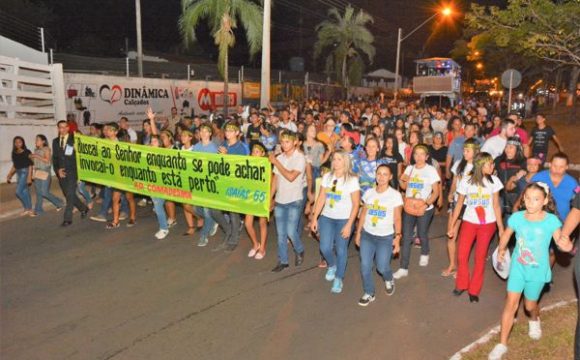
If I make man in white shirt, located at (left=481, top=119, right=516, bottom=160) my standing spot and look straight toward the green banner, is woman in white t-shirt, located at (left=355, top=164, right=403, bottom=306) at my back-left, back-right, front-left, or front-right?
front-left

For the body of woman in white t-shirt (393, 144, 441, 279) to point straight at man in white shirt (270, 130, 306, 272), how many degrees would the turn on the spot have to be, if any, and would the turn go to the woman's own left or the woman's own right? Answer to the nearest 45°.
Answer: approximately 45° to the woman's own right

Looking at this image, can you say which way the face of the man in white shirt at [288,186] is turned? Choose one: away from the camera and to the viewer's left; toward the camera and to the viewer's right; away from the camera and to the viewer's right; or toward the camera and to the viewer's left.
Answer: toward the camera and to the viewer's left

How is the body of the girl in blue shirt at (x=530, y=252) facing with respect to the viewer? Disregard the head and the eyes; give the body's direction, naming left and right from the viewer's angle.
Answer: facing the viewer and to the left of the viewer

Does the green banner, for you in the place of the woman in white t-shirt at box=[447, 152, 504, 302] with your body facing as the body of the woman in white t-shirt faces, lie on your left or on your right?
on your right

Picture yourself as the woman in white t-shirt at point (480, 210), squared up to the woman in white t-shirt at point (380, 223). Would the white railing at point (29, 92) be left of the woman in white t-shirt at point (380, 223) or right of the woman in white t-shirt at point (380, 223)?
right

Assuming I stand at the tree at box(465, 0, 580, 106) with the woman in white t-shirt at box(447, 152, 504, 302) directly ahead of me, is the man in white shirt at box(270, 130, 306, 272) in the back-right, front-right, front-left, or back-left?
front-right

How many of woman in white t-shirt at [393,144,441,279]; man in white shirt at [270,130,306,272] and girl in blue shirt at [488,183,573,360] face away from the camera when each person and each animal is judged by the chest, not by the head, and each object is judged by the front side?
0

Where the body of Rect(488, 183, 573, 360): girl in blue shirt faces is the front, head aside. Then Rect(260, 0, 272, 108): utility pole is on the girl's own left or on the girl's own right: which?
on the girl's own right

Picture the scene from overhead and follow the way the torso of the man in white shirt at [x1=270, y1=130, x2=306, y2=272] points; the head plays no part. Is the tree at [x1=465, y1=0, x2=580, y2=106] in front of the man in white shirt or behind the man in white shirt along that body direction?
behind

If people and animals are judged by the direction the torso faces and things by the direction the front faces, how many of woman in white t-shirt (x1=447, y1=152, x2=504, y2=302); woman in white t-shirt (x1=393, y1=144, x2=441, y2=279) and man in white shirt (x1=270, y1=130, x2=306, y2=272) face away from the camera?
0

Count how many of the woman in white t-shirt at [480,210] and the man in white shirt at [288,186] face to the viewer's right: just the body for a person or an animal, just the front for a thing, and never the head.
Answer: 0

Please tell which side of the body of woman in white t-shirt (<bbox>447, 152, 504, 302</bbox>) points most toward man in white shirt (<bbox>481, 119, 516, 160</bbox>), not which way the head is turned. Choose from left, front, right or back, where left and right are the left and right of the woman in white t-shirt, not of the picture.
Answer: back

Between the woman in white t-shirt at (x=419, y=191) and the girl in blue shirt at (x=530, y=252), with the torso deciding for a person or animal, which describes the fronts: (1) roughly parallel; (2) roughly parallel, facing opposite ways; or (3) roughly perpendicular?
roughly parallel

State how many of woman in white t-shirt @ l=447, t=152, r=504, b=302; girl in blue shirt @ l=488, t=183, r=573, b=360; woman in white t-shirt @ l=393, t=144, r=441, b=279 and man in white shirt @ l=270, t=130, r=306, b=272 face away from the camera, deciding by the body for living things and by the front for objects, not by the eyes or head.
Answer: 0

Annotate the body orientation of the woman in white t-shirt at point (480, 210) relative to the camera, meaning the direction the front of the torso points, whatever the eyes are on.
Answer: toward the camera

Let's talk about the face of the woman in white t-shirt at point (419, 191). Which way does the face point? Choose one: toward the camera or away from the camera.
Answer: toward the camera
